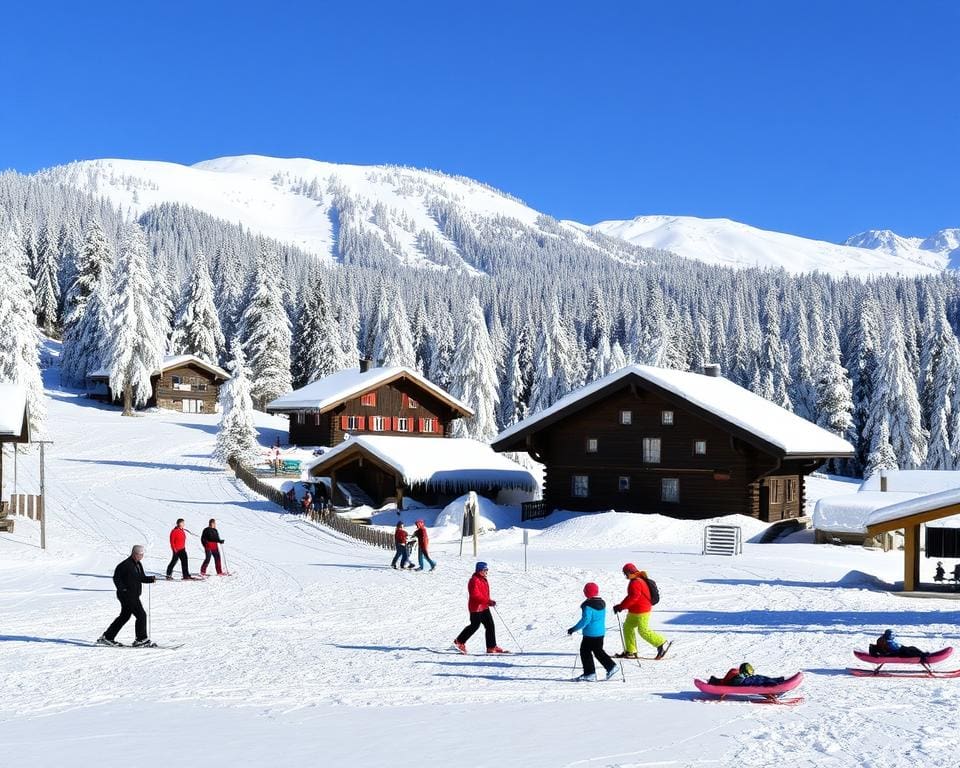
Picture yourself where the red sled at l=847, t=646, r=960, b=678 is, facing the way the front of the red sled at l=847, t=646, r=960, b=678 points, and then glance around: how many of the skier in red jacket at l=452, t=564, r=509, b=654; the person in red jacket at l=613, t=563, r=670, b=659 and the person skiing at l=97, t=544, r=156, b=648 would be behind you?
3

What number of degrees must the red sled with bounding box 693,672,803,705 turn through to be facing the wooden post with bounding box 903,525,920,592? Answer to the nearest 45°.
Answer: approximately 90° to its left

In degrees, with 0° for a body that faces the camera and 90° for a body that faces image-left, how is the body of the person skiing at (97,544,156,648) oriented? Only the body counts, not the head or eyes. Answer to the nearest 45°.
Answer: approximately 270°

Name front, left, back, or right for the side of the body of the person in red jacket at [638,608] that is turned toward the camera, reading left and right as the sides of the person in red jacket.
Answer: left

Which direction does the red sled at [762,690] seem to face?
to the viewer's right

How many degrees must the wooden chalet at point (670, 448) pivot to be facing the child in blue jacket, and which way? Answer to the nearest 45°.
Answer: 0° — it already faces them

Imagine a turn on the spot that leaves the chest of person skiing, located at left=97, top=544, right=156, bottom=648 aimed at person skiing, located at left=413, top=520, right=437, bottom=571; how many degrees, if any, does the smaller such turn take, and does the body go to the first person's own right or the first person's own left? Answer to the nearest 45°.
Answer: approximately 45° to the first person's own left

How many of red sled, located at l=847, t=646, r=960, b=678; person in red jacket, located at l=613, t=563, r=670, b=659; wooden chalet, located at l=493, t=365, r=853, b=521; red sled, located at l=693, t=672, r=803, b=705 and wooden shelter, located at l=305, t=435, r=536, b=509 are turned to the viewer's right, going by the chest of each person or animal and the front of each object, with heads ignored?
2

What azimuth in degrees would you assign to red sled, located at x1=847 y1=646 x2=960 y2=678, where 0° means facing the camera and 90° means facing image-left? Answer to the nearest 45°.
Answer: approximately 270°
